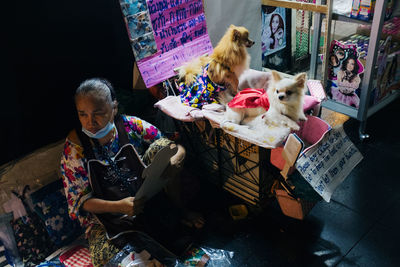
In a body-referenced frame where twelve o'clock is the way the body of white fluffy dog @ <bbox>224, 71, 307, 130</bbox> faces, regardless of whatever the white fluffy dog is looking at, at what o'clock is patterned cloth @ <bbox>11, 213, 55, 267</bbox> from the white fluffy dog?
The patterned cloth is roughly at 4 o'clock from the white fluffy dog.

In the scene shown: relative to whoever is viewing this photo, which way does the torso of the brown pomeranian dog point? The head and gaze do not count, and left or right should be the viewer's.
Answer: facing to the right of the viewer

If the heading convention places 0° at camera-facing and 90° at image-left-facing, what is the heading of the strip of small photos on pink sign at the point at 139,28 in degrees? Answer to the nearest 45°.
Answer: approximately 0°

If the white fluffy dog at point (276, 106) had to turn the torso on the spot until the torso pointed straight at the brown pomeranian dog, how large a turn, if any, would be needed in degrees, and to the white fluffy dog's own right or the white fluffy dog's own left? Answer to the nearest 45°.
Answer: approximately 180°

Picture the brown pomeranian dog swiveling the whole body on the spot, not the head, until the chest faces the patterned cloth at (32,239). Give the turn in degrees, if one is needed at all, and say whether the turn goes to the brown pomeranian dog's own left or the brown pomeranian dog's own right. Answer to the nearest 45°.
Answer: approximately 135° to the brown pomeranian dog's own right

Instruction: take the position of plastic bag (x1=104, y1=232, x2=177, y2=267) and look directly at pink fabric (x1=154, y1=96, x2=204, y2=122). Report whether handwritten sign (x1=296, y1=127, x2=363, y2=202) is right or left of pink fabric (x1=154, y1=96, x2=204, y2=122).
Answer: right

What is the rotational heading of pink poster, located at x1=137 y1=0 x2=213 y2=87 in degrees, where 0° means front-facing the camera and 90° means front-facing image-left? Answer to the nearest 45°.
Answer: approximately 0°

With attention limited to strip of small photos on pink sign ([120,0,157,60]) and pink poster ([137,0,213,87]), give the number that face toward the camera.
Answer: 2
